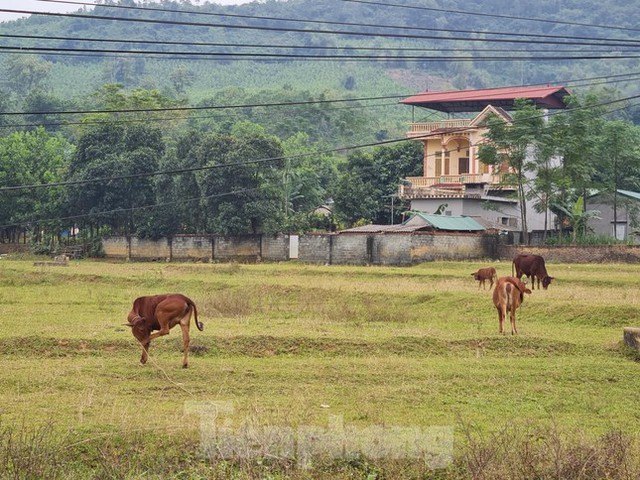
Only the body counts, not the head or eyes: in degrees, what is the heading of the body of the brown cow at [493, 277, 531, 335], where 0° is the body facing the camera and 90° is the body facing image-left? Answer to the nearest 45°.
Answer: approximately 180°

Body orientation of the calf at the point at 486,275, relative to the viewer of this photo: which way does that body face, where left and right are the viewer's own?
facing to the left of the viewer

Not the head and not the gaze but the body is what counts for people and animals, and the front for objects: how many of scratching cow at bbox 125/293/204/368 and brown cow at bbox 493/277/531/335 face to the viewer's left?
1

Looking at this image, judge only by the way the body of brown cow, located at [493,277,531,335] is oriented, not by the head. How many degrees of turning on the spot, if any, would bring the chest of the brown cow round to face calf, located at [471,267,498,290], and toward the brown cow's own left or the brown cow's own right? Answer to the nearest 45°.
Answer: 0° — it already faces it

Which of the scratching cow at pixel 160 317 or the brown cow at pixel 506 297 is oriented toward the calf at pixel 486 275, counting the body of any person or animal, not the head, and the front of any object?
the brown cow

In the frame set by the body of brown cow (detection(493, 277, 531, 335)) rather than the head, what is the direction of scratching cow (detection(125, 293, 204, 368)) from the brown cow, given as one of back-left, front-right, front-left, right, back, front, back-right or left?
back-left

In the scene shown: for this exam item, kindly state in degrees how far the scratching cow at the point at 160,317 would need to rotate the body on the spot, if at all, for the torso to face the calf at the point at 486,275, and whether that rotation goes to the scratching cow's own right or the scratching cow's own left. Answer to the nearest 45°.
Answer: approximately 135° to the scratching cow's own right

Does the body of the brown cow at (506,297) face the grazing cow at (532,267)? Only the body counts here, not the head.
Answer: yes

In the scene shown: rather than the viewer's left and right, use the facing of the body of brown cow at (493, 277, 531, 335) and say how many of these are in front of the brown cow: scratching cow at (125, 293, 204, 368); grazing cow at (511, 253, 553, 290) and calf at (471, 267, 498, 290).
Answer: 2

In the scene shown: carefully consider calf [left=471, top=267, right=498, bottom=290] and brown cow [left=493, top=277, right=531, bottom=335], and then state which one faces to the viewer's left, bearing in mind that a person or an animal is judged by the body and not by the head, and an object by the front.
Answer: the calf

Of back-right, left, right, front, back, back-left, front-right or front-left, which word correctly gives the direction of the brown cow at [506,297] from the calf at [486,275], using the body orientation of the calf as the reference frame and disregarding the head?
left

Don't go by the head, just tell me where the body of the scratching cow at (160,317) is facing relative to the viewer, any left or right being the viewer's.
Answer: facing to the left of the viewer

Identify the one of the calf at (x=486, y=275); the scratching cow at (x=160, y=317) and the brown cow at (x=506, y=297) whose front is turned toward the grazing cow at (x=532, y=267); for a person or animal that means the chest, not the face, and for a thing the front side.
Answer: the brown cow
